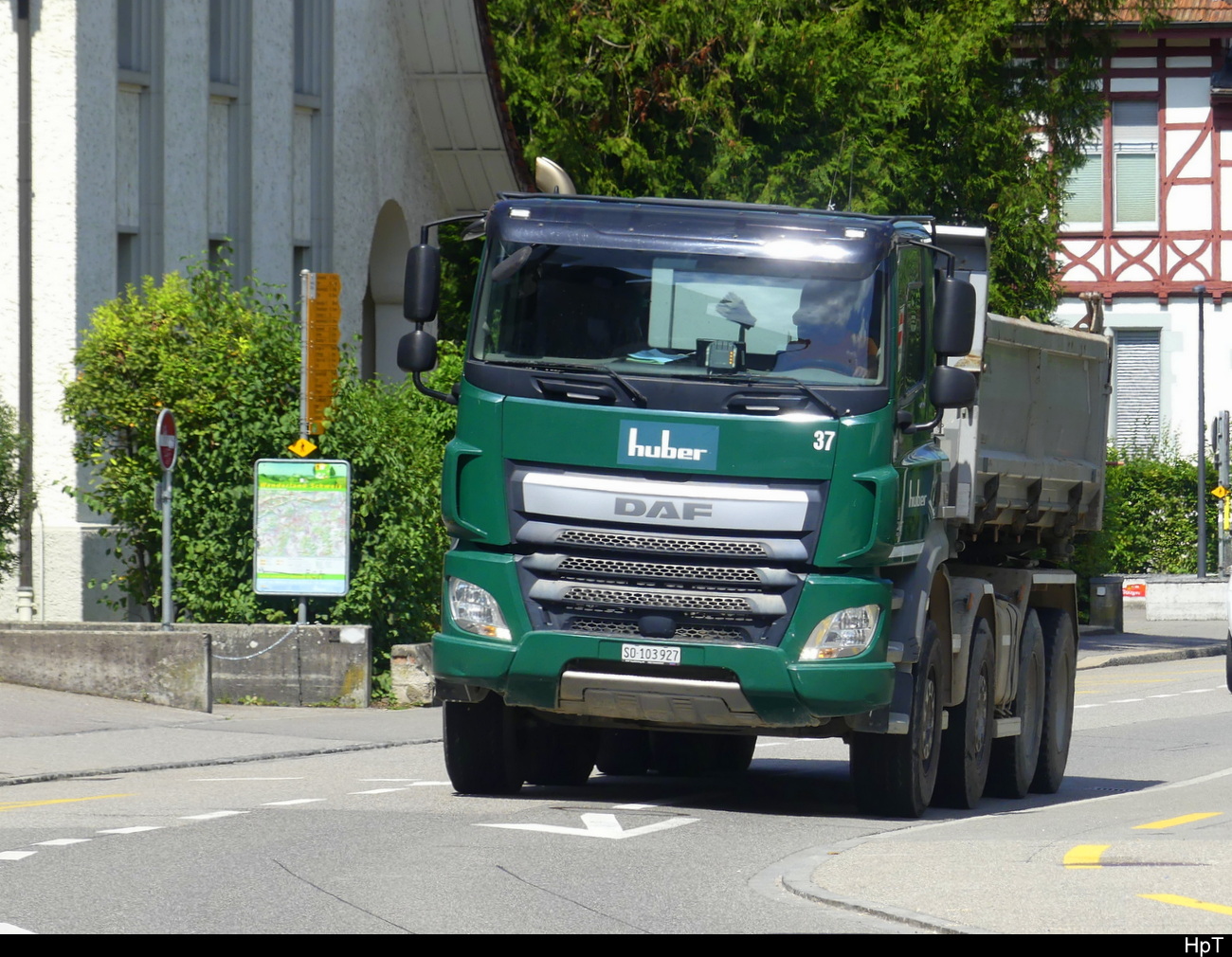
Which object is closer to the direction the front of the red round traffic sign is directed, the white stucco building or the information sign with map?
the information sign with map

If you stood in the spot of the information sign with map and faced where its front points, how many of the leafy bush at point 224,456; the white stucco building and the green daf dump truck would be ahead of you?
1

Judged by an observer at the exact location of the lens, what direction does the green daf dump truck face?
facing the viewer

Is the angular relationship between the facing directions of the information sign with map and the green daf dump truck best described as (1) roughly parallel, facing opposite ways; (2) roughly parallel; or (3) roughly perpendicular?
roughly parallel

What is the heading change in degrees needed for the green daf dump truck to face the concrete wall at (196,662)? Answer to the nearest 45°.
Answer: approximately 135° to its right

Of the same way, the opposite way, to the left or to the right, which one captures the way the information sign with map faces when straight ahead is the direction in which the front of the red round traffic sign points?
to the right

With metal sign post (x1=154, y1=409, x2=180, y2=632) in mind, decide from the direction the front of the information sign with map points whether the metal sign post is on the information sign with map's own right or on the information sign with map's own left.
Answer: on the information sign with map's own right

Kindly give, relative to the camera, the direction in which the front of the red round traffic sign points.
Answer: facing to the right of the viewer

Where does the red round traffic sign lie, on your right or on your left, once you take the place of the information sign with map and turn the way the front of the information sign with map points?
on your right

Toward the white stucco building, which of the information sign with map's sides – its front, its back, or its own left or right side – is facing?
back

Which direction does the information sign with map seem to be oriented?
toward the camera

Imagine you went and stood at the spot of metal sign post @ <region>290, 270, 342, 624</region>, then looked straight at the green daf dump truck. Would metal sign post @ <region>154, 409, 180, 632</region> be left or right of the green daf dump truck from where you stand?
right
